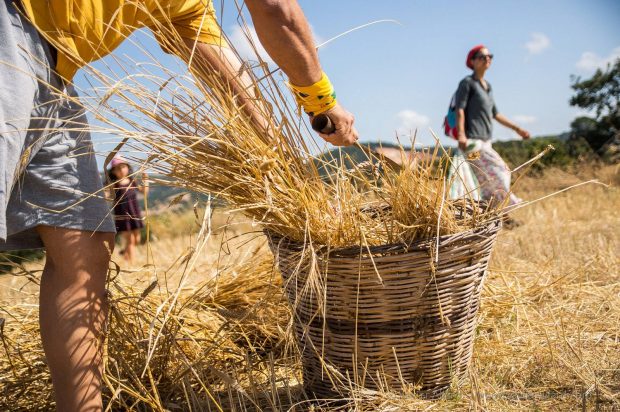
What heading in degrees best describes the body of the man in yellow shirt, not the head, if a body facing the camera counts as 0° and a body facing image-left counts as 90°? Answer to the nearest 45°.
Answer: approximately 270°

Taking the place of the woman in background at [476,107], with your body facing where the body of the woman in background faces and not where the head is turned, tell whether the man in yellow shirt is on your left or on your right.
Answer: on your right

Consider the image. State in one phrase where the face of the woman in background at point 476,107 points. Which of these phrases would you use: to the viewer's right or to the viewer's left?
to the viewer's right

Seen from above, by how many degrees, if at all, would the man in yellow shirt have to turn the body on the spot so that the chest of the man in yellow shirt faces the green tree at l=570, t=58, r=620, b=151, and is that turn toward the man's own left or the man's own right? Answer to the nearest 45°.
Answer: approximately 45° to the man's own left

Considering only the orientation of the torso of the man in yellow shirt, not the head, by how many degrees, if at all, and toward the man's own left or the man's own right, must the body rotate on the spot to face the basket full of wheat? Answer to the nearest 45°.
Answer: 0° — they already face it

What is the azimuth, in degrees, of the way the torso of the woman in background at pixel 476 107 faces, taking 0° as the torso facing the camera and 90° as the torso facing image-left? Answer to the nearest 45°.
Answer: approximately 315°

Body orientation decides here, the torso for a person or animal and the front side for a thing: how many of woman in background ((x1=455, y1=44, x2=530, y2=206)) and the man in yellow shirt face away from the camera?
0
